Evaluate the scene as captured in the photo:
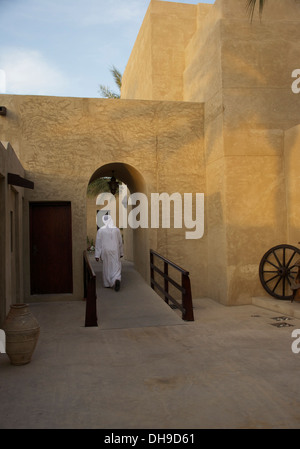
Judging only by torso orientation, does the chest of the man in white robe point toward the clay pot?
no

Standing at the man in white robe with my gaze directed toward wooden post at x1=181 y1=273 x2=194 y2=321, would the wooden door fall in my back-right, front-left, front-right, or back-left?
back-right

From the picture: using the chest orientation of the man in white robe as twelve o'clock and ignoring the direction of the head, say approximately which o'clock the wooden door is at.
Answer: The wooden door is roughly at 9 o'clock from the man in white robe.

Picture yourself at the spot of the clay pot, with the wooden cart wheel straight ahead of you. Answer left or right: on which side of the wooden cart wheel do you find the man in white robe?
left

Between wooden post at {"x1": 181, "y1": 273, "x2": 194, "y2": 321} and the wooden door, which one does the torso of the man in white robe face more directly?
the wooden door

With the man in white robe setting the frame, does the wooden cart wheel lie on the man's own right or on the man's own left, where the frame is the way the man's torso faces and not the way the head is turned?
on the man's own right

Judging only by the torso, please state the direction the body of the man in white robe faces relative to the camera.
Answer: away from the camera

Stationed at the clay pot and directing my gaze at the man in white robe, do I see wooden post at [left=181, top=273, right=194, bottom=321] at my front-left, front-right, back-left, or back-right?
front-right

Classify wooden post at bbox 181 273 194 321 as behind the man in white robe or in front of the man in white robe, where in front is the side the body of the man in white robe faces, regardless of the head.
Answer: behind

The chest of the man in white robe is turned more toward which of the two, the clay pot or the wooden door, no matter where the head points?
the wooden door
